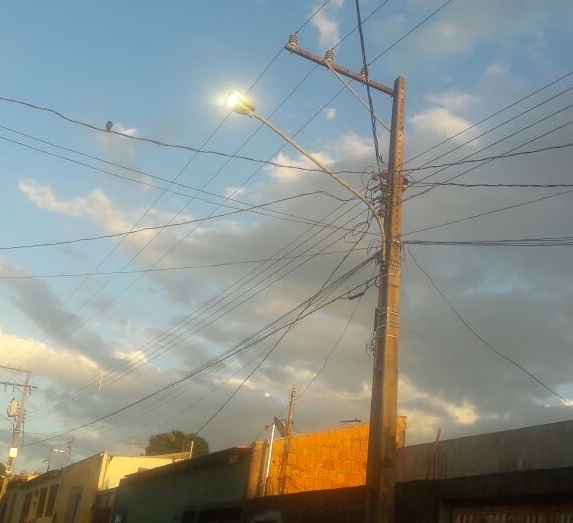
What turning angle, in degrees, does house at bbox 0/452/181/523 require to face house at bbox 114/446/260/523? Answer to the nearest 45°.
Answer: approximately 45° to its left

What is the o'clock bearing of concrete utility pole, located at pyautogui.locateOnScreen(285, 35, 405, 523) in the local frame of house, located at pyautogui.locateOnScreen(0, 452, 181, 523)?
The concrete utility pole is roughly at 10 o'clock from the house.
